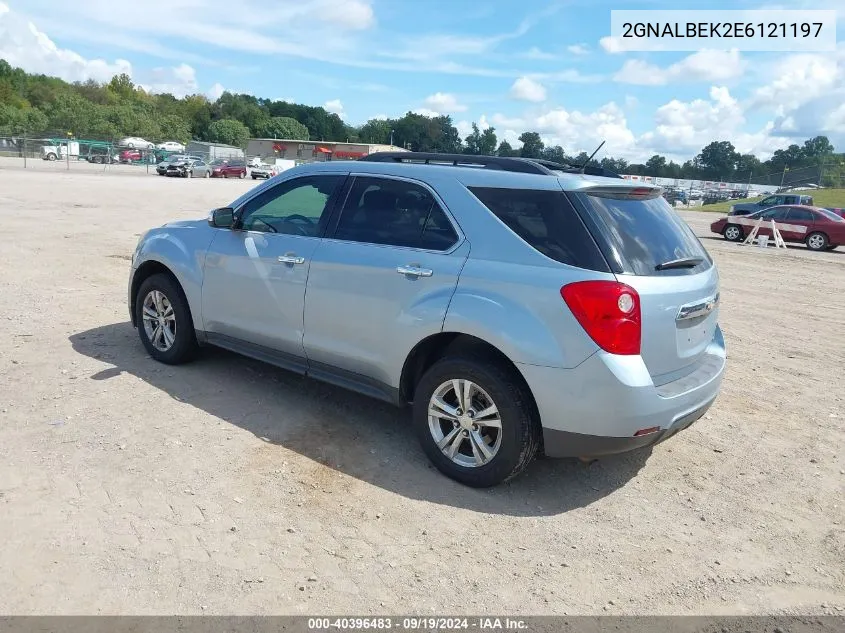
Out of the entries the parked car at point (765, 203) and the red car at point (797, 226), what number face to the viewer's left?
2

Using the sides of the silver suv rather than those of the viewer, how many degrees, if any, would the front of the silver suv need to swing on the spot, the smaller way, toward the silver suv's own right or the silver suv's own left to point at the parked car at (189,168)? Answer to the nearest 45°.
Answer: approximately 45° to the silver suv's own right

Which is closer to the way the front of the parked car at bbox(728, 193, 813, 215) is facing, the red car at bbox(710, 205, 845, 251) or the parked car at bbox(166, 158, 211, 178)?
the parked car

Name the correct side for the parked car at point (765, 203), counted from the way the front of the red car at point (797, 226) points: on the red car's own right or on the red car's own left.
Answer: on the red car's own right

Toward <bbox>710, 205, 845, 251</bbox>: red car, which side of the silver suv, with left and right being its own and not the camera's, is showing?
right

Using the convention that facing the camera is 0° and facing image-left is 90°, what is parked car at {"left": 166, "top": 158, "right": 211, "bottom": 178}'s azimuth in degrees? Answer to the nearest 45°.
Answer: approximately 45°

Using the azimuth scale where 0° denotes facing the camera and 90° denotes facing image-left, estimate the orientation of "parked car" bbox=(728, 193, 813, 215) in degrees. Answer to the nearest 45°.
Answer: approximately 90°

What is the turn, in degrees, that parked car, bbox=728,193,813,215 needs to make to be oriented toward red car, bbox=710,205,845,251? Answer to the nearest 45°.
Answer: approximately 90° to its left

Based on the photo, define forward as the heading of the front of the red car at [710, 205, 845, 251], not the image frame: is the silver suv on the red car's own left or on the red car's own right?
on the red car's own left

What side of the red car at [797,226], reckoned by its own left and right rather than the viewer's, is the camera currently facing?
left
